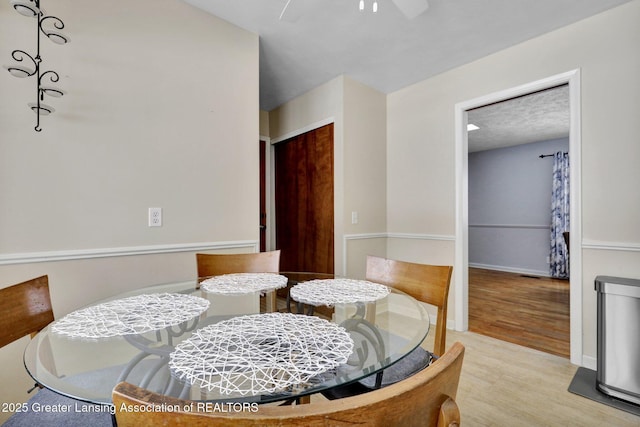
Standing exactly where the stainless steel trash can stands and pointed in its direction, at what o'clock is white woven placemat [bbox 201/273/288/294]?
The white woven placemat is roughly at 1 o'clock from the stainless steel trash can.

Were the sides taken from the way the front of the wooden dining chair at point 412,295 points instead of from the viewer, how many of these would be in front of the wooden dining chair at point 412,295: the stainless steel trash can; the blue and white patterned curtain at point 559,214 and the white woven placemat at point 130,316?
1

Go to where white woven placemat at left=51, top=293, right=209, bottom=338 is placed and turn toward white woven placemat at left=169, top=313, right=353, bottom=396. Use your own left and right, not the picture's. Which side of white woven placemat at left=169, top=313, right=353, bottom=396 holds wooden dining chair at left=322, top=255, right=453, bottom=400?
left

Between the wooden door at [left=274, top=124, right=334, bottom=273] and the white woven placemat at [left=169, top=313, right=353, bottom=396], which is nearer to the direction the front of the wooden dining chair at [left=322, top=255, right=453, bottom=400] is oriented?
the white woven placemat

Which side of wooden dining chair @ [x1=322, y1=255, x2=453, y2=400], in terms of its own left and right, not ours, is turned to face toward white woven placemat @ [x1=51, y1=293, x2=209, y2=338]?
front

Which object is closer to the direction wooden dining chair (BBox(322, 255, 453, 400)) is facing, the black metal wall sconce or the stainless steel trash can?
the black metal wall sconce

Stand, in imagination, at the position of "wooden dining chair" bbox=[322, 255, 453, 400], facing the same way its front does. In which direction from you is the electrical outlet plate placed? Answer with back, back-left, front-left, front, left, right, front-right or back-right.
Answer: front-right

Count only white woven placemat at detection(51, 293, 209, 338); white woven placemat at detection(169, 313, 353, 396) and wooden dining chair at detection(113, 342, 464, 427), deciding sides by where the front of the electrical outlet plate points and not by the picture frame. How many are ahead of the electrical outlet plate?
3
